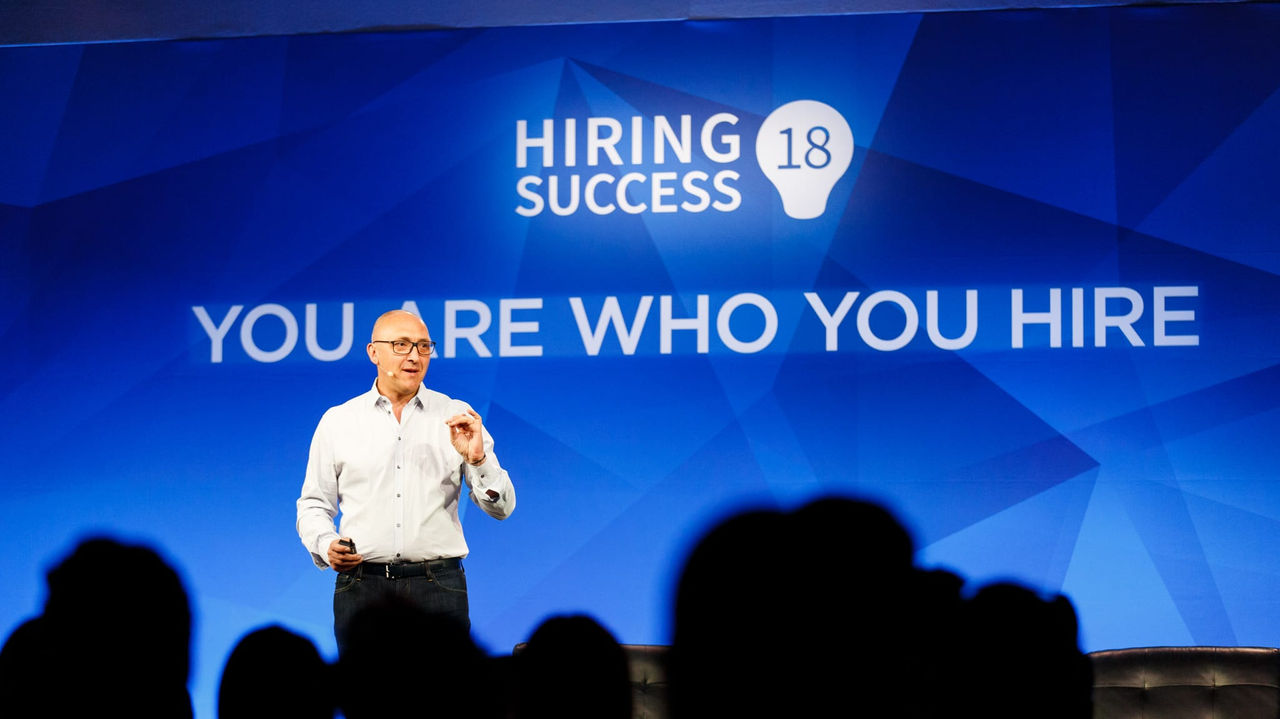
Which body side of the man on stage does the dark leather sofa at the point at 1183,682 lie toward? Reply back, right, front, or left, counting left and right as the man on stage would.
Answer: left

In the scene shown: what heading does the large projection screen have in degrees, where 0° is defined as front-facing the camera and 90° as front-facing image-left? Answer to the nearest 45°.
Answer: approximately 0°

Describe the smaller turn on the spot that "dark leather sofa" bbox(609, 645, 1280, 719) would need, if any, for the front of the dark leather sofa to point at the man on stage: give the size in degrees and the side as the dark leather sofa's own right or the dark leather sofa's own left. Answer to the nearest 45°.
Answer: approximately 90° to the dark leather sofa's own right

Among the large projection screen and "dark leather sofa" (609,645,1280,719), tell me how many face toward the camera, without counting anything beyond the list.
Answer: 2

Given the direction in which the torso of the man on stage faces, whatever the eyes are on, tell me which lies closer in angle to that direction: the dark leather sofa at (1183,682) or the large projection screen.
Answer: the dark leather sofa

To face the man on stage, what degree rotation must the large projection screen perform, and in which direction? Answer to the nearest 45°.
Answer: approximately 45° to its right

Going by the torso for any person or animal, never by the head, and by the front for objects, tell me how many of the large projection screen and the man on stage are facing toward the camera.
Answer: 2
